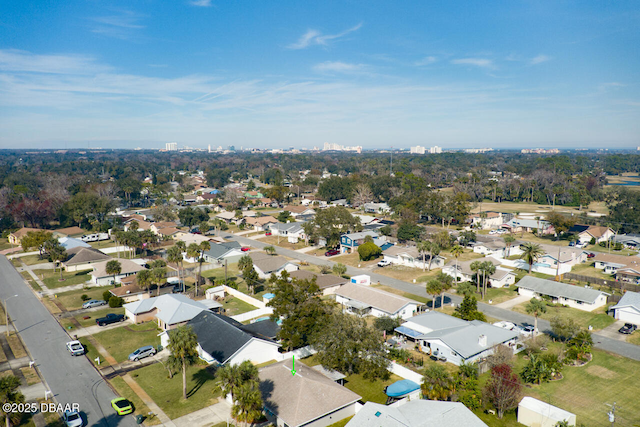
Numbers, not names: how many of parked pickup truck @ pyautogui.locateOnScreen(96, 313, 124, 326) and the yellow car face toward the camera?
0

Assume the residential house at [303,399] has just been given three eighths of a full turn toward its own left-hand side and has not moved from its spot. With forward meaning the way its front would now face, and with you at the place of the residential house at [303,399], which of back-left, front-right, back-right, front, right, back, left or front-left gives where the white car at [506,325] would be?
front-left

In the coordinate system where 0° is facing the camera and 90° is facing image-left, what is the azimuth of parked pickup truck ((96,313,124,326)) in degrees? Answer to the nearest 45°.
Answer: approximately 225°

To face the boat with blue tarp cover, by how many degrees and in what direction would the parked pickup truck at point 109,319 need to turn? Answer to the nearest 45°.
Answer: approximately 90° to its right

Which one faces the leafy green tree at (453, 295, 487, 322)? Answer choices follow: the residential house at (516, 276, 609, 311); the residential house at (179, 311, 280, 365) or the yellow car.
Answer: the residential house at (516, 276, 609, 311)

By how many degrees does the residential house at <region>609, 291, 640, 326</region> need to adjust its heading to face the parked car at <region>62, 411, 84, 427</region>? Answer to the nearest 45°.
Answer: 0° — it already faces it

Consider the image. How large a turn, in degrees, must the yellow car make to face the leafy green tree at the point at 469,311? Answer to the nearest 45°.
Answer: approximately 135° to its right

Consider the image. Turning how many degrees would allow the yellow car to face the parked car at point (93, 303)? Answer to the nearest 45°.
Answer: approximately 45° to its right

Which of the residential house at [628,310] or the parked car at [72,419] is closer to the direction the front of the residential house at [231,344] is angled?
the parked car

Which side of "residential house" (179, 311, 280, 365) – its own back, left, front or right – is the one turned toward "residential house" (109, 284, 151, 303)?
right

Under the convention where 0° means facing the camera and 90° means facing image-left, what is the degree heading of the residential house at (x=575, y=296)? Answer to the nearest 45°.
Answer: approximately 45°
